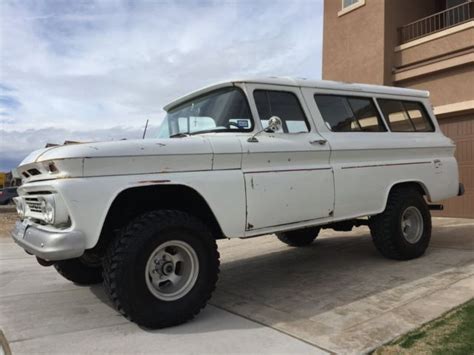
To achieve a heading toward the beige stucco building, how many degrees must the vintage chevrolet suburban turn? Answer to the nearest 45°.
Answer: approximately 180°

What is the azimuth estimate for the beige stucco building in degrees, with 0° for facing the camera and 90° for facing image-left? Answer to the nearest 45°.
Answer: approximately 45°

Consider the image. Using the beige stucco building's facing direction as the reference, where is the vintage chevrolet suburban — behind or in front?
in front

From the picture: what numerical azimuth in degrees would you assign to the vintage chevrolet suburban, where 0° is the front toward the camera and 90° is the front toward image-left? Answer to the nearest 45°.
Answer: approximately 45°

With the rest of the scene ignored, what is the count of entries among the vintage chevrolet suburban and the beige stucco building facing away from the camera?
0
